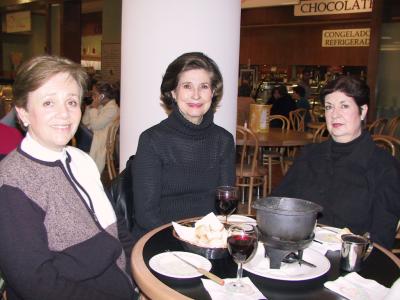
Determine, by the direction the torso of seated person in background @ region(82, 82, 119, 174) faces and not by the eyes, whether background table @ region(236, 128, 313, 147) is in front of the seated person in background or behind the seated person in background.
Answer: behind

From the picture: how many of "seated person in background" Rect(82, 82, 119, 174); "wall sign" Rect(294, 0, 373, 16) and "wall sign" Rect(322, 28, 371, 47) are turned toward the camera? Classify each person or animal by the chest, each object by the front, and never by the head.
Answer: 2

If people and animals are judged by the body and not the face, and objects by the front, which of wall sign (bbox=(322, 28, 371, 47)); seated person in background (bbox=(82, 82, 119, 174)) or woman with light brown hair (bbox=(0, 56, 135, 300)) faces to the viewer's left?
the seated person in background

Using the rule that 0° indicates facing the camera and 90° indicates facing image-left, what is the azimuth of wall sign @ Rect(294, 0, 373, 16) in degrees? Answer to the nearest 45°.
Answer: approximately 0°

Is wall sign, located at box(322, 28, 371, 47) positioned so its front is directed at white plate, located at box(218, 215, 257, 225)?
yes

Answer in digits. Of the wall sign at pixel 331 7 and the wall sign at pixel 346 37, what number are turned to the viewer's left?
0

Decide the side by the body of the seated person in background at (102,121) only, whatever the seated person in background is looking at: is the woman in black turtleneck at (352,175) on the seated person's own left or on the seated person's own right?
on the seated person's own left

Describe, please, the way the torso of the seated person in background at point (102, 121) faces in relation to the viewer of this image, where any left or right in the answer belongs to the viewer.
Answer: facing to the left of the viewer

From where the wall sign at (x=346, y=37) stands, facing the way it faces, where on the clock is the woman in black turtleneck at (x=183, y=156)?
The woman in black turtleneck is roughly at 12 o'clock from the wall sign.

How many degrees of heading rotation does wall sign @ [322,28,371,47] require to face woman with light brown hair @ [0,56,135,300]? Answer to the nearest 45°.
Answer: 0° — it already faces them

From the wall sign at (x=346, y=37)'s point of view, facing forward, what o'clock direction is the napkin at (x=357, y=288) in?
The napkin is roughly at 12 o'clock from the wall sign.
